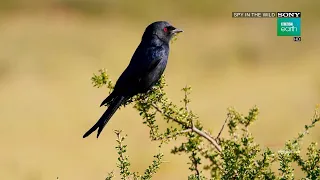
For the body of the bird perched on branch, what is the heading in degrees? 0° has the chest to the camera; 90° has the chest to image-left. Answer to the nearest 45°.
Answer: approximately 270°
